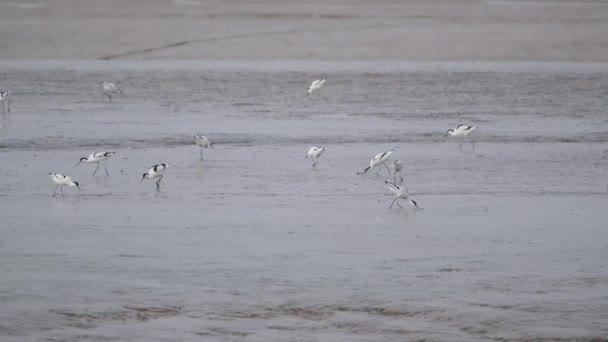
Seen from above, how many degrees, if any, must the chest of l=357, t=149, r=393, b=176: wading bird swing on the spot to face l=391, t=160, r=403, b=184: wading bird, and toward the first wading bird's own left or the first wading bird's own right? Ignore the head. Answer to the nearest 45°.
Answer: approximately 135° to the first wading bird's own left

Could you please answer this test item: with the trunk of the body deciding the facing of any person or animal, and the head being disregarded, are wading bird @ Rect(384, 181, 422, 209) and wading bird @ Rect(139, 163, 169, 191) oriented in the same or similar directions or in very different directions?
very different directions

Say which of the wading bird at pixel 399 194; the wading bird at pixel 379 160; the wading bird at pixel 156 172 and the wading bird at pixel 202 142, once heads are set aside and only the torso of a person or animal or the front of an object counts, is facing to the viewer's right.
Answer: the wading bird at pixel 399 194

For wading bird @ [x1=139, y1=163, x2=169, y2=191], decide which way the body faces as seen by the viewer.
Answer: to the viewer's left

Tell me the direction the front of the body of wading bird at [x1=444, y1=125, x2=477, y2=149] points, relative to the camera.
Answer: to the viewer's left

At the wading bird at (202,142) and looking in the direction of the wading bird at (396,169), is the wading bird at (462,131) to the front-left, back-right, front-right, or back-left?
front-left

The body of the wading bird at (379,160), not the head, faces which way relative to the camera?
to the viewer's left

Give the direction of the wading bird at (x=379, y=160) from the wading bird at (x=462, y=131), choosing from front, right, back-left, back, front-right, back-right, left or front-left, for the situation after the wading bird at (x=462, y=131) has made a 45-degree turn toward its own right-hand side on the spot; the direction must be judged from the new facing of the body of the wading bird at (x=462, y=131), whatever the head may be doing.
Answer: left
